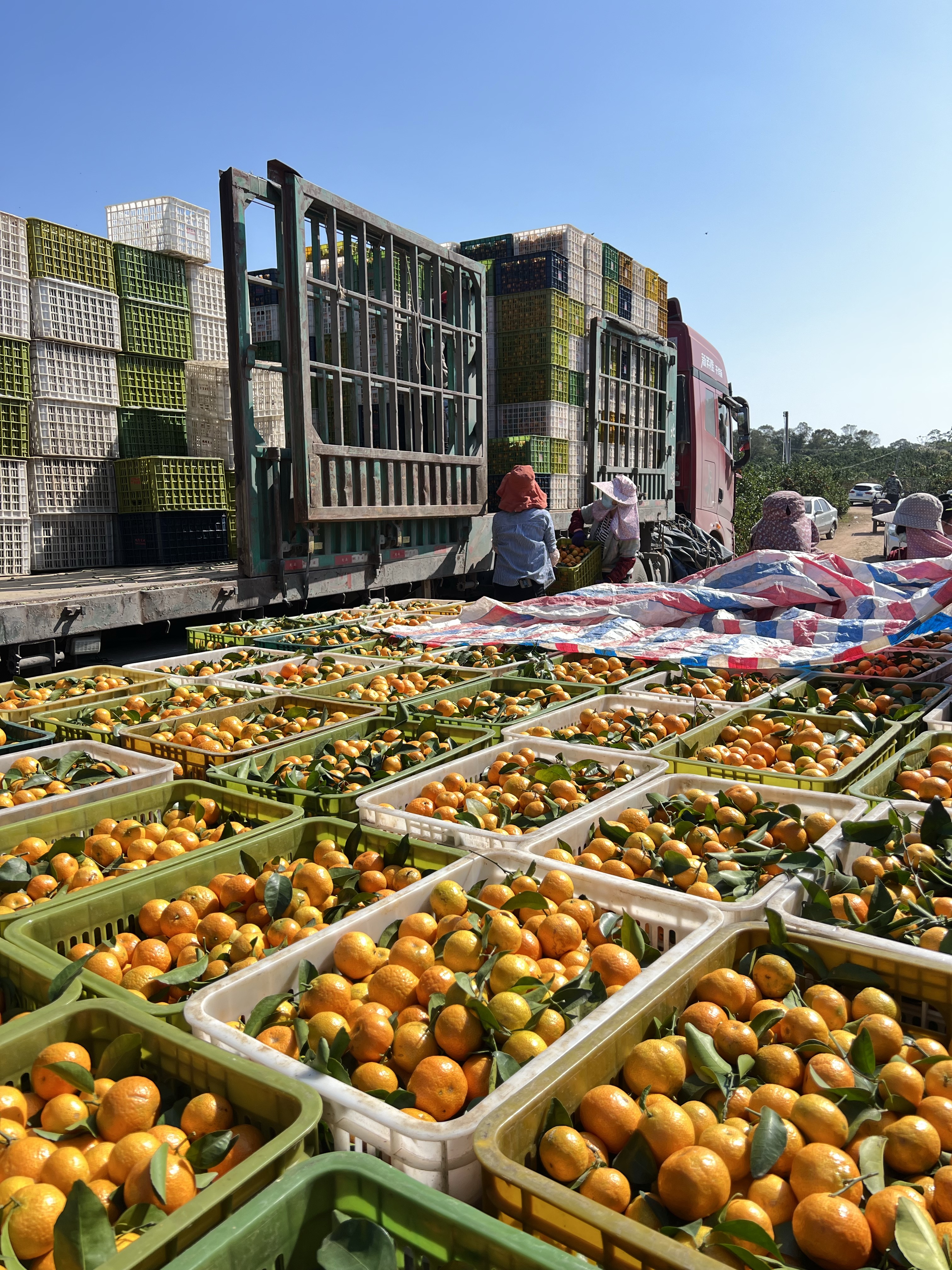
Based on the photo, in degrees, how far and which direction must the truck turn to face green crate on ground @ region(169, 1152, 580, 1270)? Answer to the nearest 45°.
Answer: approximately 135° to its right

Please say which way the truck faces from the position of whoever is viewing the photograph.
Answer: facing away from the viewer and to the right of the viewer

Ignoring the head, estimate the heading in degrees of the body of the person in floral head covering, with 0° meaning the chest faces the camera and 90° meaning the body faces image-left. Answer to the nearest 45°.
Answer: approximately 180°

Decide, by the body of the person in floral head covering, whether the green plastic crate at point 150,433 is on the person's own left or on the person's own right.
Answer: on the person's own left

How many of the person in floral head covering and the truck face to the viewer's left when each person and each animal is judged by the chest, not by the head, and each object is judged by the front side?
0
